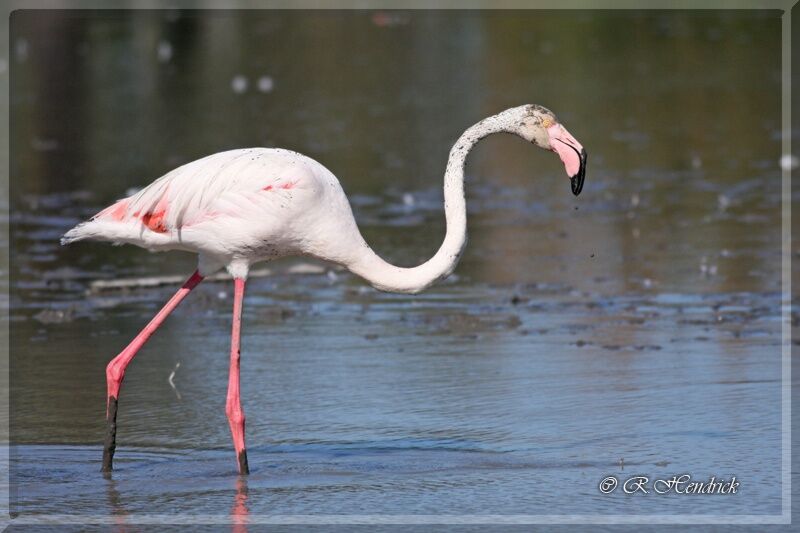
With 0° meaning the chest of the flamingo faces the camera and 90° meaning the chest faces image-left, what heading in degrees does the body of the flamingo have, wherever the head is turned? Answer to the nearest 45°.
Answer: approximately 270°
